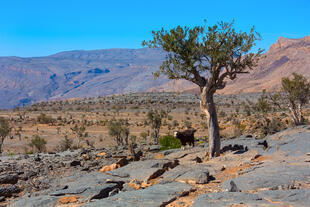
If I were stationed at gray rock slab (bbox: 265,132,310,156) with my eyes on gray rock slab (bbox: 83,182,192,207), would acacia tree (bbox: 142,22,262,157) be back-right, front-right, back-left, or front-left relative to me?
front-right

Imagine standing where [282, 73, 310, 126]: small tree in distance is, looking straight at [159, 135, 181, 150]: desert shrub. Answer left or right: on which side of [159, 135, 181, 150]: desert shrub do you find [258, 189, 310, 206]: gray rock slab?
left

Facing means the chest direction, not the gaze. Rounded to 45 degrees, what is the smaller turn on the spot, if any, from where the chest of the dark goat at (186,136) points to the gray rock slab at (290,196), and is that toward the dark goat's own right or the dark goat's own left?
approximately 90° to the dark goat's own left

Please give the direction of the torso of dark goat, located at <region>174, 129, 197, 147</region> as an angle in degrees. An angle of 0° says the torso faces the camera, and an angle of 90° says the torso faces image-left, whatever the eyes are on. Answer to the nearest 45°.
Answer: approximately 90°

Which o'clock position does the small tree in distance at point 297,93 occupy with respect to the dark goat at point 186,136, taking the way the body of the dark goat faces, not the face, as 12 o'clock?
The small tree in distance is roughly at 5 o'clock from the dark goat.

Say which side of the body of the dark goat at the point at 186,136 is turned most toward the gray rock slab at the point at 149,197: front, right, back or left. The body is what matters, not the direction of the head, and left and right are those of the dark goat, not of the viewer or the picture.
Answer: left

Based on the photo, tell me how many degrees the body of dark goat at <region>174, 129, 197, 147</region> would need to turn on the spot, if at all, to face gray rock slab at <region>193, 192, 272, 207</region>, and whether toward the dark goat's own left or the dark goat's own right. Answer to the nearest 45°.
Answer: approximately 90° to the dark goat's own left

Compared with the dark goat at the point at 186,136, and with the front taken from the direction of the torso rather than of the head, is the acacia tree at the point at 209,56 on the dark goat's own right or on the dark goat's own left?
on the dark goat's own left

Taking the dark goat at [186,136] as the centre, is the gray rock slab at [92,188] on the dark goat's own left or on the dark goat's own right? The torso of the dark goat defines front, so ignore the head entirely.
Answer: on the dark goat's own left

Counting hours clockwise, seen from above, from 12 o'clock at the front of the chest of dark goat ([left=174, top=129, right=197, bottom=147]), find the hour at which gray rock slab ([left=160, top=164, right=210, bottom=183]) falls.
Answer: The gray rock slab is roughly at 9 o'clock from the dark goat.
